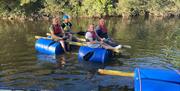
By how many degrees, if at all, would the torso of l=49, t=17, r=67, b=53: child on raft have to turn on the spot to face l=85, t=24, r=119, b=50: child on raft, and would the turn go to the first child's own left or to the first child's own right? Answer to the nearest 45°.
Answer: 0° — they already face them

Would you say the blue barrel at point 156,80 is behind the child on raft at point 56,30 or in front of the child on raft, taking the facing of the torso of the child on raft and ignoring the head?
in front

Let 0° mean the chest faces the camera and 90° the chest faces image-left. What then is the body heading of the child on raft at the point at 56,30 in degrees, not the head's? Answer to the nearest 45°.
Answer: approximately 315°

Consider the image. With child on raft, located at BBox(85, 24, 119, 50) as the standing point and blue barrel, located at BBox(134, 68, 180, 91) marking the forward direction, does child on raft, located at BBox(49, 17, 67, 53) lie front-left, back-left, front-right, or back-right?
back-right

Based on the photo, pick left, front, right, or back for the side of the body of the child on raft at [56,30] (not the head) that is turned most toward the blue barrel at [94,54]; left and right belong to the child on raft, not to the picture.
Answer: front
